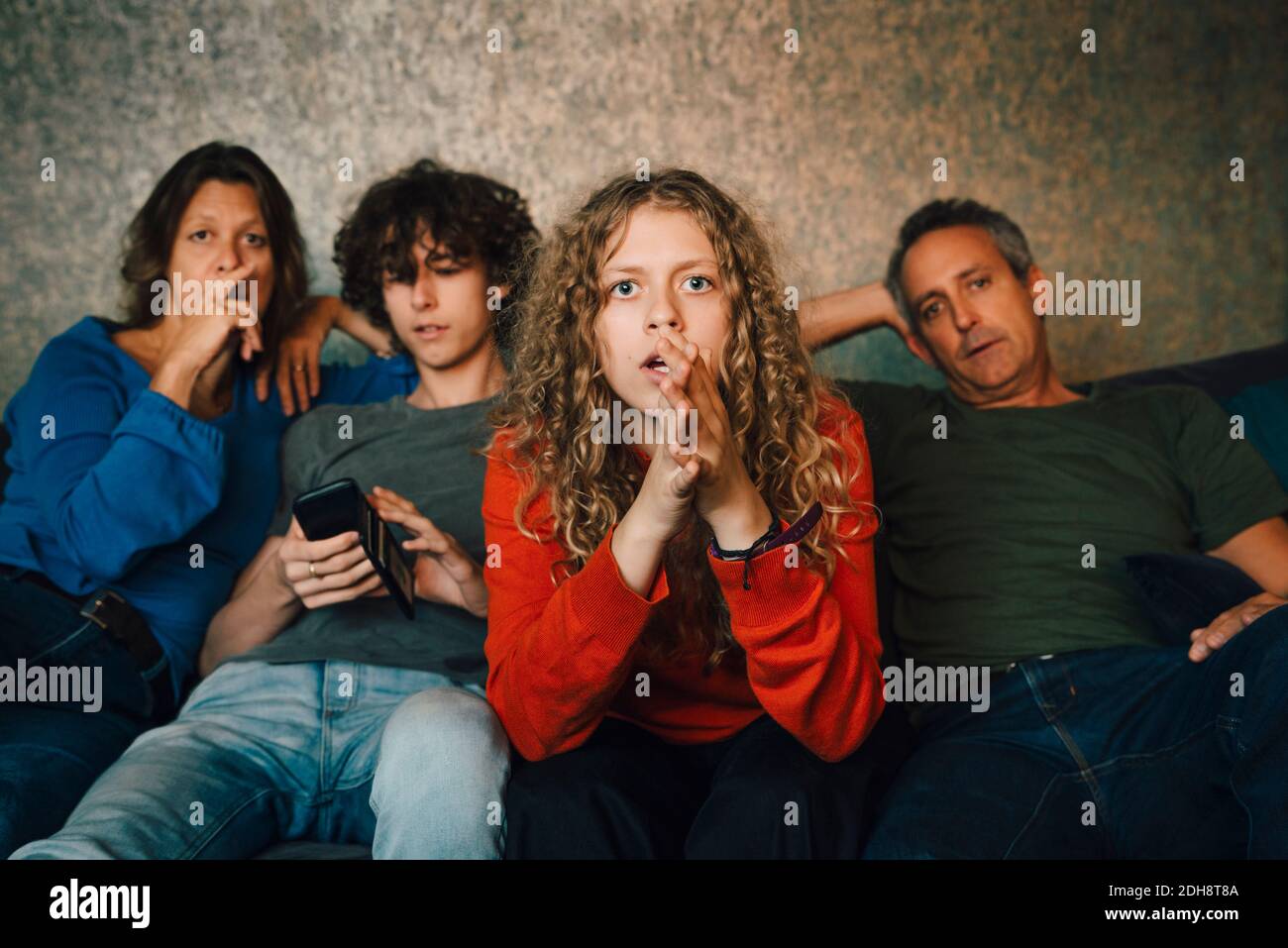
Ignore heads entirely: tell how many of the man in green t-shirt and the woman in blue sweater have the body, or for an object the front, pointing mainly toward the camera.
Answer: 2

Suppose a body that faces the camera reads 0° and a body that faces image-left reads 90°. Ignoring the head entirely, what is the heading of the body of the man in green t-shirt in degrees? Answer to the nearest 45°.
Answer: approximately 0°

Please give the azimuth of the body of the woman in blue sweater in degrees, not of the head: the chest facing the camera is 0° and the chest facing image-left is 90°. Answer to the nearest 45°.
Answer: approximately 0°

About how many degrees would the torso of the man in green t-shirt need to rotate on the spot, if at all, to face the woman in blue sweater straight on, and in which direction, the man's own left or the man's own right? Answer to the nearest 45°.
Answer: approximately 90° to the man's own right
